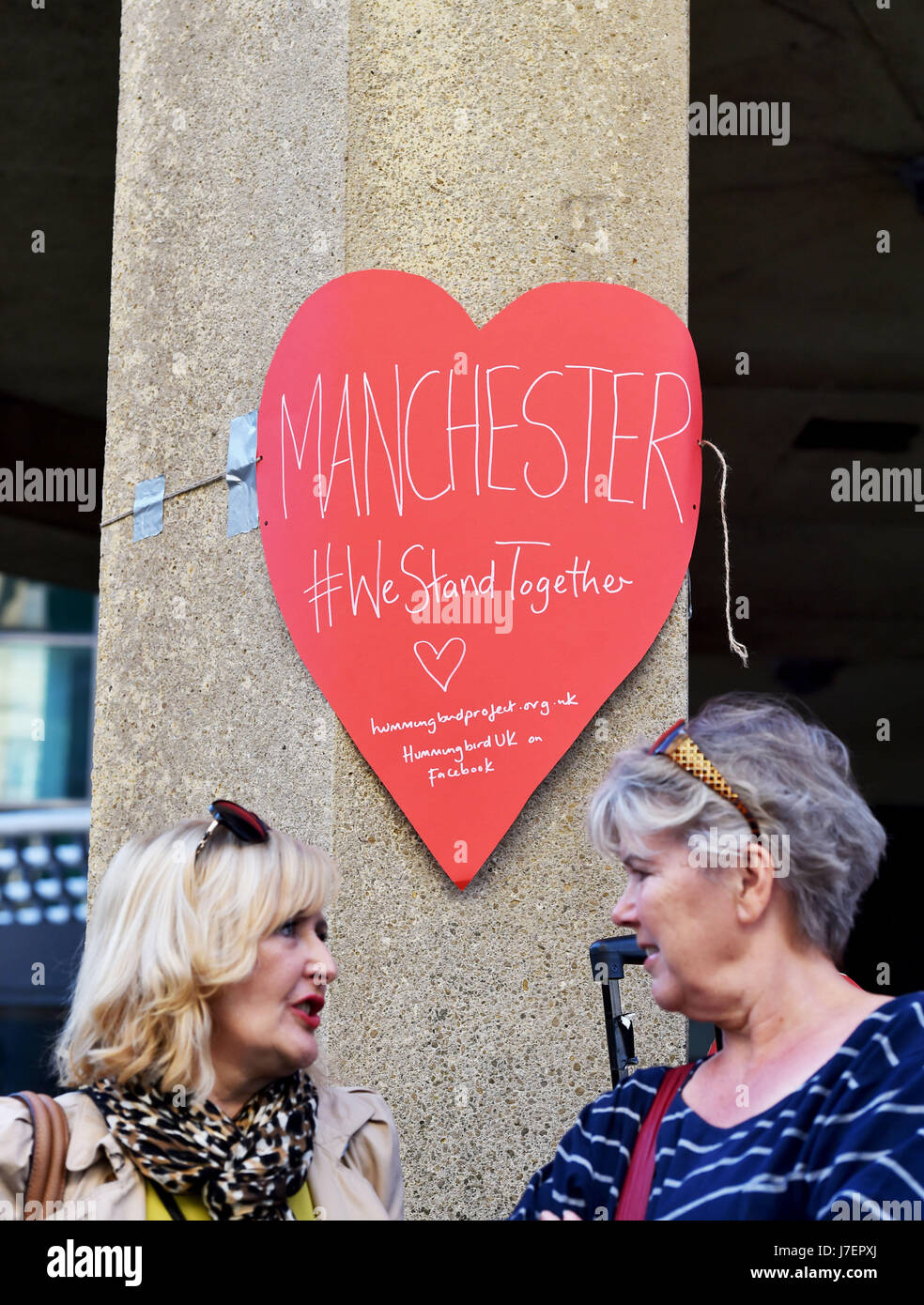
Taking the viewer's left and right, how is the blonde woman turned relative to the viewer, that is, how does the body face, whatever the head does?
facing the viewer and to the right of the viewer

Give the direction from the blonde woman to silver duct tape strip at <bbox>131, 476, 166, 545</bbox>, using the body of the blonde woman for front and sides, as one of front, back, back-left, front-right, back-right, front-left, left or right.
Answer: back-left

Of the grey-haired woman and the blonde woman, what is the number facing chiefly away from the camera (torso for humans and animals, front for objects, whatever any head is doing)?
0

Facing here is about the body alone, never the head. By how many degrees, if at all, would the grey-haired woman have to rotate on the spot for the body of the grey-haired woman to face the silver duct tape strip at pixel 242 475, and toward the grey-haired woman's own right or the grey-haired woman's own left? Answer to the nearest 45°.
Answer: approximately 90° to the grey-haired woman's own right

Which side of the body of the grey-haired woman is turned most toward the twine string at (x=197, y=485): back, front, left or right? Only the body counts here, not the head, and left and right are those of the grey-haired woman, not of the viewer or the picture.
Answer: right

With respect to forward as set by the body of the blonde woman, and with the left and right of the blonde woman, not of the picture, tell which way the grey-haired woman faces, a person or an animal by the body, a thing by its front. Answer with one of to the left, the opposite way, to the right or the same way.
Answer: to the right

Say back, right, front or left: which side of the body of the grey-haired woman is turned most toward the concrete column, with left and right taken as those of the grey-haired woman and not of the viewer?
right

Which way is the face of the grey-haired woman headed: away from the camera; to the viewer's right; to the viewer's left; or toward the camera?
to the viewer's left

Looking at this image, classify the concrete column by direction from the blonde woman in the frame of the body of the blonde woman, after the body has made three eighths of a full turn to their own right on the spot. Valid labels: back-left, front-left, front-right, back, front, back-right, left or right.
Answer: right

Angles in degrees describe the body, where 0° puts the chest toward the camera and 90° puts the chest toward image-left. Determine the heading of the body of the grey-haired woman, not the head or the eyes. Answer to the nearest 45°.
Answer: approximately 45°

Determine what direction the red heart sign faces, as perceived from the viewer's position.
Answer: facing the viewer
